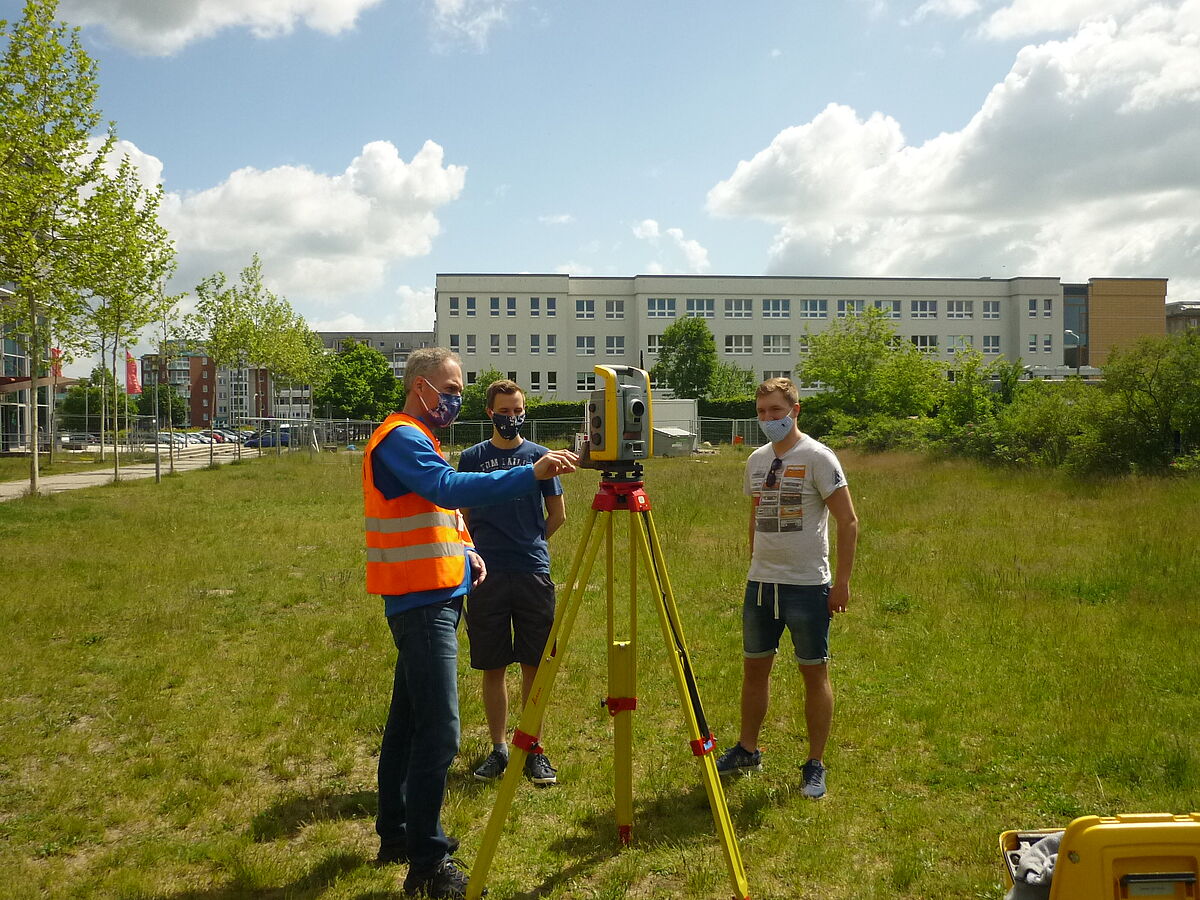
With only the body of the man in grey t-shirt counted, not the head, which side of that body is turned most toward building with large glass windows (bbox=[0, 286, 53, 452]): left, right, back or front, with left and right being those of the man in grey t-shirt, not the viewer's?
right

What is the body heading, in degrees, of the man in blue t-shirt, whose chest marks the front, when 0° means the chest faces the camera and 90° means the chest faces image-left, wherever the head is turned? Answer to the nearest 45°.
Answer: approximately 0°

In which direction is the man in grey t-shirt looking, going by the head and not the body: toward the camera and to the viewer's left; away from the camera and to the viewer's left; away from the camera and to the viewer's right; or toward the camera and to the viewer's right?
toward the camera and to the viewer's left

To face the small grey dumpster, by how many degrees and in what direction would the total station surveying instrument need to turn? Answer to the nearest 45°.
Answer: approximately 135° to its left

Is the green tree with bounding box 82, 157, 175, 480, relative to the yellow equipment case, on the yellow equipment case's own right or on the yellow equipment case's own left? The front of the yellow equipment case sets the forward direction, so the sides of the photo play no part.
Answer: on the yellow equipment case's own right

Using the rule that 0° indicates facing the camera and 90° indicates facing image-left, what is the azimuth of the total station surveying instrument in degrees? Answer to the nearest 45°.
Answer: approximately 315°

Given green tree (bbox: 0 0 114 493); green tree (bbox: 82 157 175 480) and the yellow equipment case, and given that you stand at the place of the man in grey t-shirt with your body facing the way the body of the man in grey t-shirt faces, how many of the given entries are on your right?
2

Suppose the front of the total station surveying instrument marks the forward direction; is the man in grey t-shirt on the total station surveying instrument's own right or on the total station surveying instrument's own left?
on the total station surveying instrument's own left
